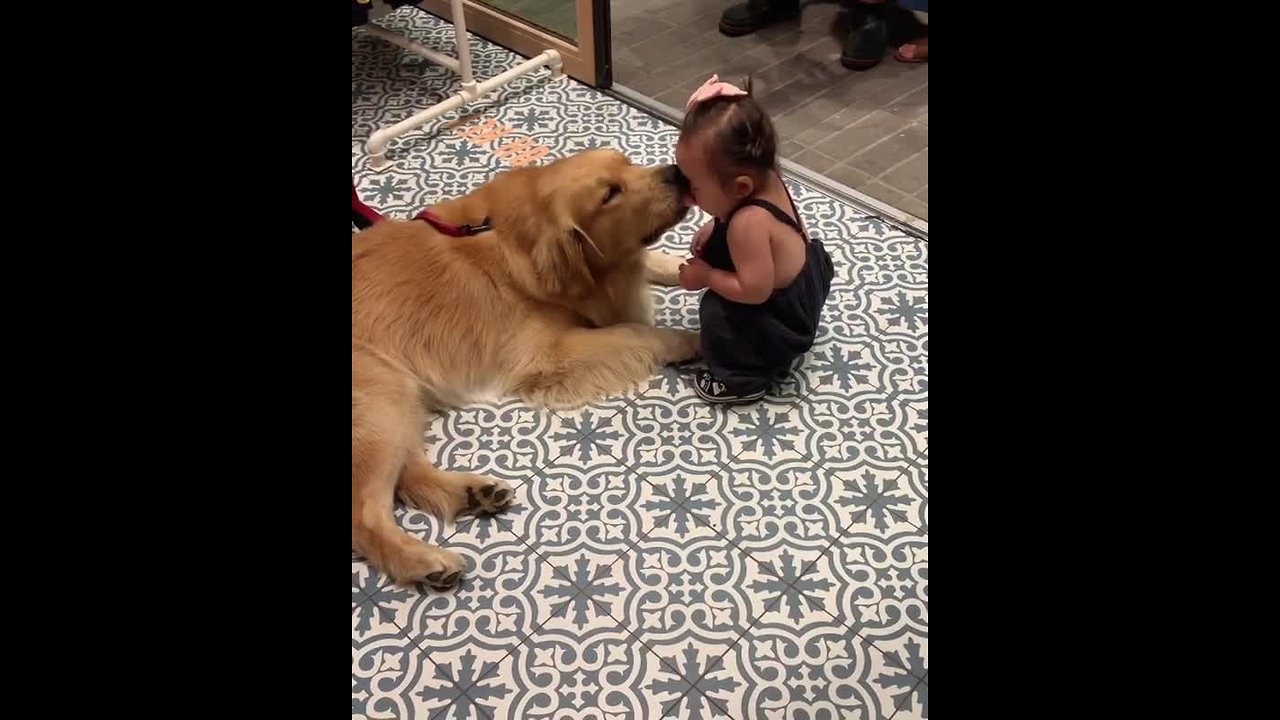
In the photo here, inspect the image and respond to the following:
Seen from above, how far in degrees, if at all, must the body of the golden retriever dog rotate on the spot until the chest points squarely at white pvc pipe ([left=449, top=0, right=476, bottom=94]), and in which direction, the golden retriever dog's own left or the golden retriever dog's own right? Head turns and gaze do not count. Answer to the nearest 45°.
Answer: approximately 90° to the golden retriever dog's own left

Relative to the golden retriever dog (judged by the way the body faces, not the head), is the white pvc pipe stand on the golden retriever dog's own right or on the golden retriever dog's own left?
on the golden retriever dog's own left

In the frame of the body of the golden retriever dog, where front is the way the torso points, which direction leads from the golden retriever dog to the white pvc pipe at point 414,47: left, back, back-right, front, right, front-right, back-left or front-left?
left

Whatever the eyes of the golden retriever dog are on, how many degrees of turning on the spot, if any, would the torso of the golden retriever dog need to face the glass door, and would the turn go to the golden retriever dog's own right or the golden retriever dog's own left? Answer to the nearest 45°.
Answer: approximately 90° to the golden retriever dog's own left

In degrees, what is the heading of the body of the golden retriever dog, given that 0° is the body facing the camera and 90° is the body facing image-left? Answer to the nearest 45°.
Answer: approximately 270°
